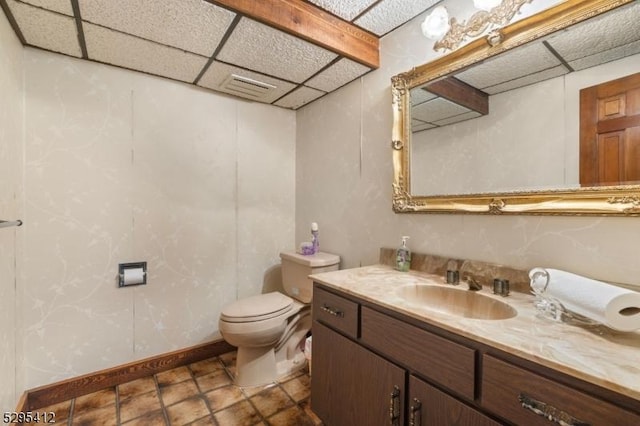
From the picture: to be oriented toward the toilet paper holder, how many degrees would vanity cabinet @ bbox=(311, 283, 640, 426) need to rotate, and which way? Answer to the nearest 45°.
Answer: approximately 45° to its right

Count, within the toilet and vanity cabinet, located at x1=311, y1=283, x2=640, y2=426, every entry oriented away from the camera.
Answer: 0

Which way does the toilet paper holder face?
toward the camera

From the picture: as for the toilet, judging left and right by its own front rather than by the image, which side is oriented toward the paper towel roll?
left

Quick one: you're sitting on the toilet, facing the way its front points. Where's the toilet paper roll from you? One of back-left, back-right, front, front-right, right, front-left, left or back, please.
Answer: front-right

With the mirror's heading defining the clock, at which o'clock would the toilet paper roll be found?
The toilet paper roll is roughly at 1 o'clock from the mirror.

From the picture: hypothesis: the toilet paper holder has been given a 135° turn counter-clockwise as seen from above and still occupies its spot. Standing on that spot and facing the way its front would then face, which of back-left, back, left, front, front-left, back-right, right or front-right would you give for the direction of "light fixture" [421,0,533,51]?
right

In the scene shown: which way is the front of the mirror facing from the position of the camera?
facing the viewer and to the left of the viewer

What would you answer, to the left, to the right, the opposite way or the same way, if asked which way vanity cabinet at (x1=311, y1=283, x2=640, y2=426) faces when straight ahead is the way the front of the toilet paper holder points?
to the right

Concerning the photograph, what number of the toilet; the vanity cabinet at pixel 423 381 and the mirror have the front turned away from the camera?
0
